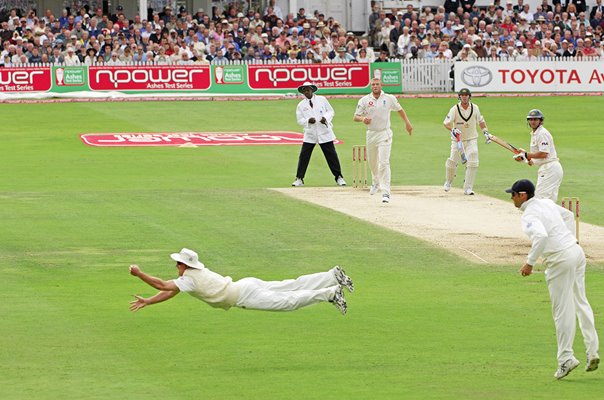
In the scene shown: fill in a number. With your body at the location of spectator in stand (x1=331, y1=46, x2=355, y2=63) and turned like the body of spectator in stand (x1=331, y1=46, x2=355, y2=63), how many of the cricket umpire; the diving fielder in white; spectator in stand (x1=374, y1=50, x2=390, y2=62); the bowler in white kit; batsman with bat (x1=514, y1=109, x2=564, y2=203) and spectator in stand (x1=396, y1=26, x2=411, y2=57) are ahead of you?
4

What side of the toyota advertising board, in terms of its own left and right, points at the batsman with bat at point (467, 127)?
front

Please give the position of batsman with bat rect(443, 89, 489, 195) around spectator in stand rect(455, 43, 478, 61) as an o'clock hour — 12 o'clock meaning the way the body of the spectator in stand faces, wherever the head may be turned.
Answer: The batsman with bat is roughly at 12 o'clock from the spectator in stand.

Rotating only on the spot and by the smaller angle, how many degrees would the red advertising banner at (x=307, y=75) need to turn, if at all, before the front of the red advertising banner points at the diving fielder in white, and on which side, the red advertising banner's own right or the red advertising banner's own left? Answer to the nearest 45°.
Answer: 0° — it already faces them

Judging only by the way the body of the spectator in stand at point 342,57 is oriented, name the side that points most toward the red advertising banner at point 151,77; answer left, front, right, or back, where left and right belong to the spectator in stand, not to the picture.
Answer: right

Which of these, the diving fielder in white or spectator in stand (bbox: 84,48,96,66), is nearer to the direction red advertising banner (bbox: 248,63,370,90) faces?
the diving fielder in white

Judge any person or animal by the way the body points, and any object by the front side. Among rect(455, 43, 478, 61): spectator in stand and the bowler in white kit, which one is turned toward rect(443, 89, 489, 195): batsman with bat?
the spectator in stand

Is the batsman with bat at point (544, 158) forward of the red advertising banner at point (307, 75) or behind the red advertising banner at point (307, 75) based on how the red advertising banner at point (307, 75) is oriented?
forward

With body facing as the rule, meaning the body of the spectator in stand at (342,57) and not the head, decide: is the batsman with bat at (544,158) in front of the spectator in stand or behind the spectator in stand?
in front

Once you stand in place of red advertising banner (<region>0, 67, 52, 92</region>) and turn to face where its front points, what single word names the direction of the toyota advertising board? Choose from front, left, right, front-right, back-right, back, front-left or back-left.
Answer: left
